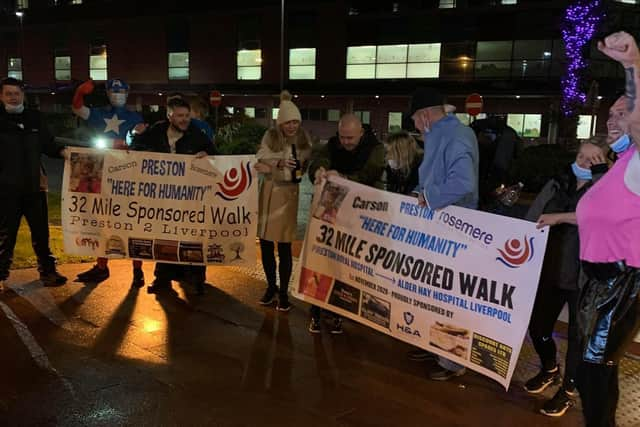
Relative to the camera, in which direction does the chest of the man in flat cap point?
to the viewer's left

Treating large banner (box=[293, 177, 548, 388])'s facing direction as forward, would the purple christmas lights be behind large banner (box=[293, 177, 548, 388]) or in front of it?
behind

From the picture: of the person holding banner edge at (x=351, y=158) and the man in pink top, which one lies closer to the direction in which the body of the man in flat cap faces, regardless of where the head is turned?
the person holding banner edge

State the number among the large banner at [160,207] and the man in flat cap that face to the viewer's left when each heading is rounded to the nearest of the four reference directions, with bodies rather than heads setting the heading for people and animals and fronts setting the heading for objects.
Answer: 1

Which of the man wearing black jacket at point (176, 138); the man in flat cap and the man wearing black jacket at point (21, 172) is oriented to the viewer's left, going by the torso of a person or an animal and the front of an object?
the man in flat cap

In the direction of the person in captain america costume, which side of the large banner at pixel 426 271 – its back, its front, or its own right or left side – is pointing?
right

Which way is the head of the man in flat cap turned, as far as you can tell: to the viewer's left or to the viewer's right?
to the viewer's left

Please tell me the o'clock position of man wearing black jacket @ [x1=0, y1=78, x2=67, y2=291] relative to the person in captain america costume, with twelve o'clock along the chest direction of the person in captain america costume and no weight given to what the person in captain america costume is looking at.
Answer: The man wearing black jacket is roughly at 2 o'clock from the person in captain america costume.

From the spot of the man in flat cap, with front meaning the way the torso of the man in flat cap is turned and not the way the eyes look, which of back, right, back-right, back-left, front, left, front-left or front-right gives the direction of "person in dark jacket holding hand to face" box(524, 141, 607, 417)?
back
